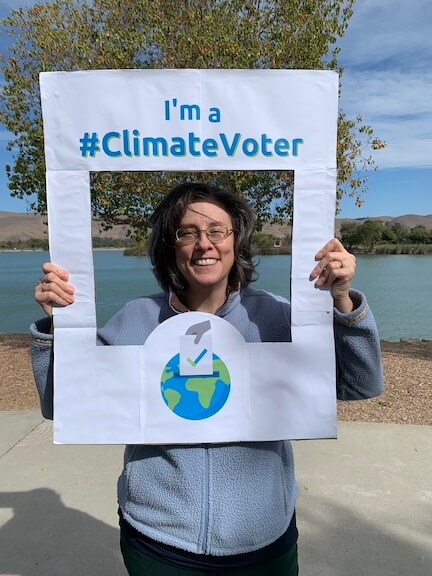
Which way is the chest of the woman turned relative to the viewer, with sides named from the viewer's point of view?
facing the viewer

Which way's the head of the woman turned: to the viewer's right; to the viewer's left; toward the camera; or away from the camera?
toward the camera
